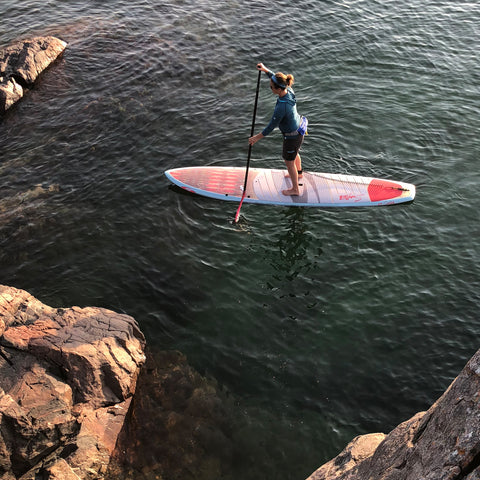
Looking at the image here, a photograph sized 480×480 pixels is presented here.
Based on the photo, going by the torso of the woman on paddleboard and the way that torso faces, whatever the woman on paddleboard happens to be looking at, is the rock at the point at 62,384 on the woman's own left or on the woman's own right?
on the woman's own left

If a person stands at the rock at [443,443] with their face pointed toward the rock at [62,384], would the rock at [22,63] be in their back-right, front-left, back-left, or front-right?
front-right

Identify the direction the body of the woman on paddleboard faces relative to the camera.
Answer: to the viewer's left

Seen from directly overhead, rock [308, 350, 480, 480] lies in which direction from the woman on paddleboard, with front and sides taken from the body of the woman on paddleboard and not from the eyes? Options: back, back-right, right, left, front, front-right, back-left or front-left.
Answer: left

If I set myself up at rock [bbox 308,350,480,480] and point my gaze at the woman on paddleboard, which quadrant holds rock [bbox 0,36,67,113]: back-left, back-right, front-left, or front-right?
front-left

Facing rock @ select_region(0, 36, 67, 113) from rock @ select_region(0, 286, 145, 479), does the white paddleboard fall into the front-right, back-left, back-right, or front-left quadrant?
front-right

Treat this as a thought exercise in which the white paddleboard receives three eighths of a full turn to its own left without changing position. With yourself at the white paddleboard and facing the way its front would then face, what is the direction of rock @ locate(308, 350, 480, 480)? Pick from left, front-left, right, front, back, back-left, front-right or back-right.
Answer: front-right

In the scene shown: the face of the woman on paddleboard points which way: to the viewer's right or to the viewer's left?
to the viewer's left

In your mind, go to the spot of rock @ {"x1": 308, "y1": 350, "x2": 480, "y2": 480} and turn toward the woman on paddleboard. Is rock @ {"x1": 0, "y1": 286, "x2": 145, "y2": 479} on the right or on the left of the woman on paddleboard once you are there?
left

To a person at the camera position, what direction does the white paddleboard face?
facing to the left of the viewer
